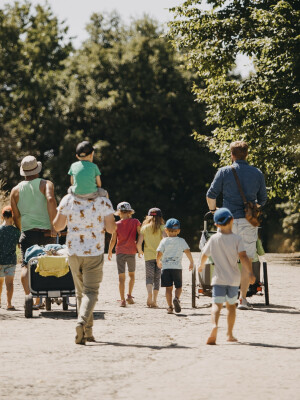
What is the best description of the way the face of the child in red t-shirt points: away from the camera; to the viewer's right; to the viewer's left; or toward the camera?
away from the camera

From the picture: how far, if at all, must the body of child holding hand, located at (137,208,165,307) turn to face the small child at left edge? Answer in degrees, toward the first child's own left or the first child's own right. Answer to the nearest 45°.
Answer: approximately 90° to the first child's own left

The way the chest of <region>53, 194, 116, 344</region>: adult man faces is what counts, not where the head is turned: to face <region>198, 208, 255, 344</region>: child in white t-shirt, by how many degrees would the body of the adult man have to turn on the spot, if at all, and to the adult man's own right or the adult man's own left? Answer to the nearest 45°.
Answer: approximately 90° to the adult man's own right

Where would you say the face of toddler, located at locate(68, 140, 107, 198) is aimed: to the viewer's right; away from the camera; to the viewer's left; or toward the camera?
away from the camera

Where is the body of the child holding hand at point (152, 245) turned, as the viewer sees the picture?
away from the camera

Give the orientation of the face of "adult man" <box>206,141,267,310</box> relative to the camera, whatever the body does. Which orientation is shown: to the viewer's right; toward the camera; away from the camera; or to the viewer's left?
away from the camera

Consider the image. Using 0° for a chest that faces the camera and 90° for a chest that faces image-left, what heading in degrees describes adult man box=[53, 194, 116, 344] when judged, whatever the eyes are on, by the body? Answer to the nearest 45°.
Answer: approximately 180°

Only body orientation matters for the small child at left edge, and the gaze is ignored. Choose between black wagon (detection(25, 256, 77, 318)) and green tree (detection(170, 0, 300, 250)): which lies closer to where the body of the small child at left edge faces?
the green tree

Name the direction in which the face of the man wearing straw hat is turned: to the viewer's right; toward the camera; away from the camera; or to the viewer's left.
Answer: away from the camera

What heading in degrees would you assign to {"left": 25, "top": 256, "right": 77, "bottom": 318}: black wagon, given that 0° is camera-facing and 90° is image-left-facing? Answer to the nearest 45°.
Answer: approximately 180°

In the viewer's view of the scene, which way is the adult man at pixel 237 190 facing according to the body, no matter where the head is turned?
away from the camera

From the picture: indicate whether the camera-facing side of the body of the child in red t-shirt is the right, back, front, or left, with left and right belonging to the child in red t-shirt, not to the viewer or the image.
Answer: back
